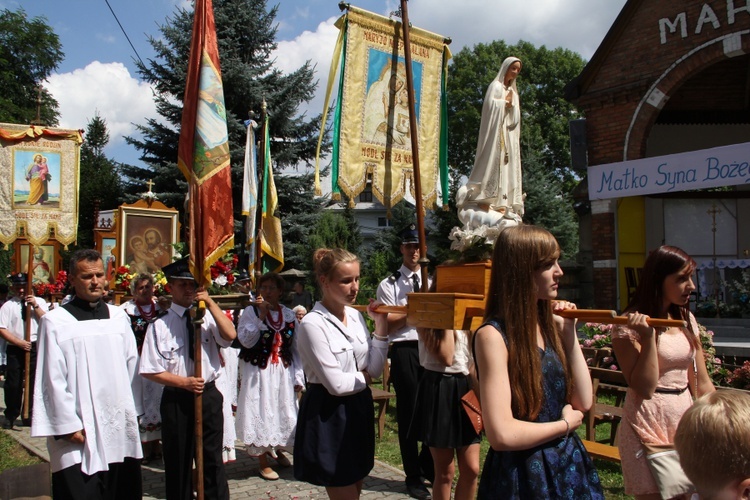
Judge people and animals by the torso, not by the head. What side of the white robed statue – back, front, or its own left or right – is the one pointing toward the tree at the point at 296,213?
back

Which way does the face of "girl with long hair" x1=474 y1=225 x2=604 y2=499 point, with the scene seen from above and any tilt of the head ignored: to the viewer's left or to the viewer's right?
to the viewer's right

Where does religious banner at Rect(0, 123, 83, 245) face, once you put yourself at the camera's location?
facing the viewer

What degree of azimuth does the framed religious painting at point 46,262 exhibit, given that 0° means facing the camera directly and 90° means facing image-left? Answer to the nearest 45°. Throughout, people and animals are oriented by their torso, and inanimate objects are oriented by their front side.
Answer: approximately 0°

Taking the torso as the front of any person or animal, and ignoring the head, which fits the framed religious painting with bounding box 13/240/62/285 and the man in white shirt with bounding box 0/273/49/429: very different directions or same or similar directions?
same or similar directions

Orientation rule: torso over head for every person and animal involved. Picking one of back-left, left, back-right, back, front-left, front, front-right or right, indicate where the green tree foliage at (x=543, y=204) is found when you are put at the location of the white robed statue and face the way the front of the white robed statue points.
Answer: back-left

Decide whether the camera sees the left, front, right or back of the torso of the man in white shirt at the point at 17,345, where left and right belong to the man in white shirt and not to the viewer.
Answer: front

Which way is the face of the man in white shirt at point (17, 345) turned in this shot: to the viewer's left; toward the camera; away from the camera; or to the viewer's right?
toward the camera

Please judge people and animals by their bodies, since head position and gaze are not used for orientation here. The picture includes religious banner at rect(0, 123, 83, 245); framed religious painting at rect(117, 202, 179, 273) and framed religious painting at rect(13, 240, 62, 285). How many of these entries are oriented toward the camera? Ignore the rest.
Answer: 3

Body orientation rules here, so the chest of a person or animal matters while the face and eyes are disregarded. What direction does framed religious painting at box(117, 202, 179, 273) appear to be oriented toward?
toward the camera

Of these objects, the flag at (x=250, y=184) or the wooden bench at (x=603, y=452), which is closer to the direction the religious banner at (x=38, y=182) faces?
the wooden bench

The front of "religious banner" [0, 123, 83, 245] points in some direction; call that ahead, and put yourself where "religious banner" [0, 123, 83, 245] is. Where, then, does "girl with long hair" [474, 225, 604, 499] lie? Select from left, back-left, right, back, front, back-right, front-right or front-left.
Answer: front
